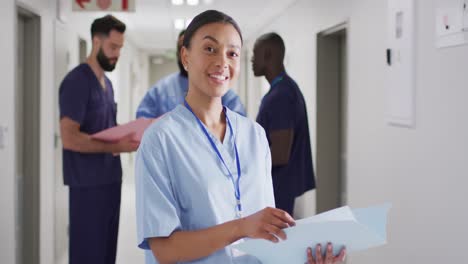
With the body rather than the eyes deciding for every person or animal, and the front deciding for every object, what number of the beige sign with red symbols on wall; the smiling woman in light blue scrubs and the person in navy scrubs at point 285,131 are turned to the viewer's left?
1

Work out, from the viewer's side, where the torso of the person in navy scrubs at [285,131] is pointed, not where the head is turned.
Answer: to the viewer's left

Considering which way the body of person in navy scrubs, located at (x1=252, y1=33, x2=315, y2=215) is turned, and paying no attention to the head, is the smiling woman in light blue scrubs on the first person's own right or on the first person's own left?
on the first person's own left

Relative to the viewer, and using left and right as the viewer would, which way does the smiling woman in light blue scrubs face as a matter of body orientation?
facing the viewer and to the right of the viewer

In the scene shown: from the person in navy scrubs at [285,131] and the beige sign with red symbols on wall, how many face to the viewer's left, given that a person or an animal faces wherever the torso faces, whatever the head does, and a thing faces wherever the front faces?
1

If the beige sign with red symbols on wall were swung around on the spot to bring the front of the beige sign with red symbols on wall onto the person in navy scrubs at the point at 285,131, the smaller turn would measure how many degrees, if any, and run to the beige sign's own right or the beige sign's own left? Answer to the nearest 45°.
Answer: approximately 45° to the beige sign's own left

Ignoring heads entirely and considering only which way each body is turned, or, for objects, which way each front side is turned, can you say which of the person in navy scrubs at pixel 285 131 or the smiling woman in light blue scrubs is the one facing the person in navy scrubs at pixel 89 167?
the person in navy scrubs at pixel 285 131

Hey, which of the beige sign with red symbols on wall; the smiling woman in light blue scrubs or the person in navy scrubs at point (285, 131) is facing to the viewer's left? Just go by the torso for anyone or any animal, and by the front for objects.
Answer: the person in navy scrubs

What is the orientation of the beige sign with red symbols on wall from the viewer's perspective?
toward the camera

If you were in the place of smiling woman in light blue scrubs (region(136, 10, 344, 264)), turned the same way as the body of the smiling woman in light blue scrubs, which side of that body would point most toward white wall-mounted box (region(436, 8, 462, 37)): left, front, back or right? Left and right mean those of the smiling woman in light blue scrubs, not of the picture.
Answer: left

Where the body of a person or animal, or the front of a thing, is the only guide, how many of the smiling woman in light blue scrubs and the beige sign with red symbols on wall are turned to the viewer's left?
0

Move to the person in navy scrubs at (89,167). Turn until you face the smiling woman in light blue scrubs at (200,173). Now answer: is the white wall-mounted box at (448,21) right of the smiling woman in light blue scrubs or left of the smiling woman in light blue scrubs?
left

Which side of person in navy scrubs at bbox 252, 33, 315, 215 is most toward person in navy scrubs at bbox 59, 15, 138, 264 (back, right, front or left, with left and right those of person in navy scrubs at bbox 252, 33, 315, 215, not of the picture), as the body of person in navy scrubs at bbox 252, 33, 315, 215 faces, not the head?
front

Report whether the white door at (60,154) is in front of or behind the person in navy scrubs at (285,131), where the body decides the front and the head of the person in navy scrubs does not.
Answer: in front

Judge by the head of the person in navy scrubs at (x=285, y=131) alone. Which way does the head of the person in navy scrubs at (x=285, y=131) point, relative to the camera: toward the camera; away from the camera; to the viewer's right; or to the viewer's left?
to the viewer's left

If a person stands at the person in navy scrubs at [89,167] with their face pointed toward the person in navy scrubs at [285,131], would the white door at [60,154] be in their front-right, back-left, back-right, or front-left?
back-left
